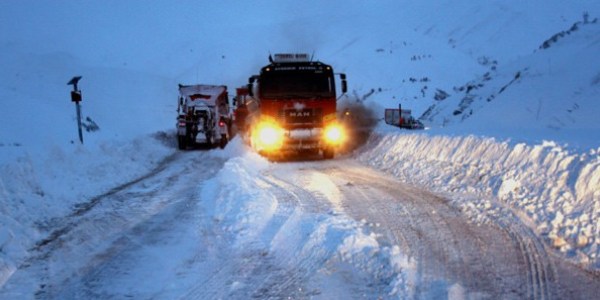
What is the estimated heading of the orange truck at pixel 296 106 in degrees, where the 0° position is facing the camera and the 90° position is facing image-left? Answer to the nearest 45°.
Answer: approximately 0°

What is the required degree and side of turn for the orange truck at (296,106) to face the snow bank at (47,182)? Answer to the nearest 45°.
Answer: approximately 45° to its right

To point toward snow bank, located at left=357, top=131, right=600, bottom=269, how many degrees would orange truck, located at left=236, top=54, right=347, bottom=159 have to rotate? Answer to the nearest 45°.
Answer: approximately 45° to its left

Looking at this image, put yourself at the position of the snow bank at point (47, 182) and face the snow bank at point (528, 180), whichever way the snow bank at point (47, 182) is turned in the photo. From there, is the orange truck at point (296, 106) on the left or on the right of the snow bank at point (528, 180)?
left

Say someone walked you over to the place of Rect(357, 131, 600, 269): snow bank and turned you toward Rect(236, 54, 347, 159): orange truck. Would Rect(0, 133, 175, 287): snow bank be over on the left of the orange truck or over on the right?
left
